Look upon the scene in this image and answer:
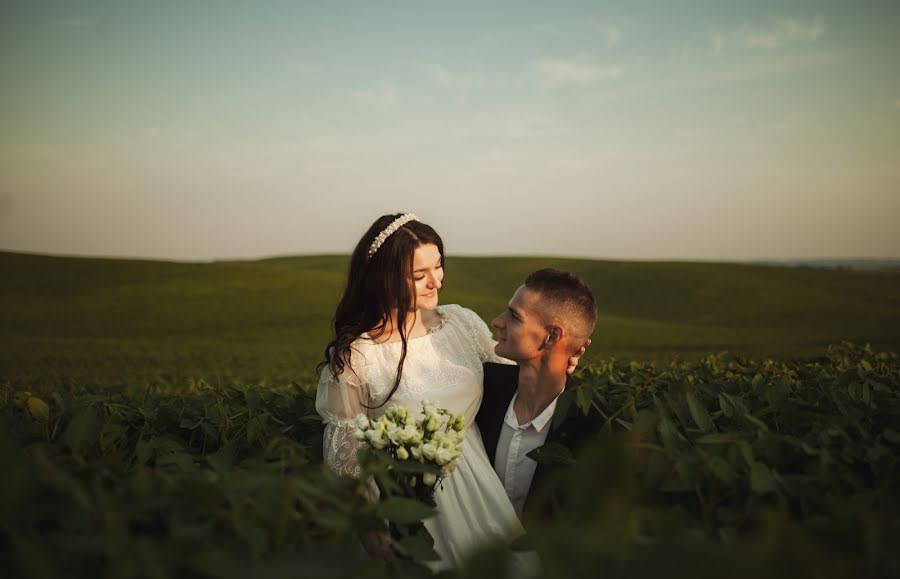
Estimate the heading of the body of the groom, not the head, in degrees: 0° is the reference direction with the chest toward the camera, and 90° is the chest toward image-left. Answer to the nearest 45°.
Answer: approximately 45°

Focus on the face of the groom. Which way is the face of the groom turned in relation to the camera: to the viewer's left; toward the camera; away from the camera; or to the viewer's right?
to the viewer's left

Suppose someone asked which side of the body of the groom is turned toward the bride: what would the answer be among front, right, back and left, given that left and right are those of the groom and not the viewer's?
right

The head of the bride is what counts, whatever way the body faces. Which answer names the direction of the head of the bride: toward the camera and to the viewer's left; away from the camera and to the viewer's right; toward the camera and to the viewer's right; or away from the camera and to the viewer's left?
toward the camera and to the viewer's right
